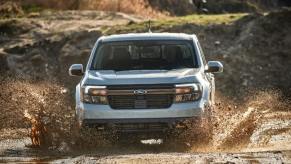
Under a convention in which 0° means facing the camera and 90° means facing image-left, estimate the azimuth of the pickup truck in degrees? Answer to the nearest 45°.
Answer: approximately 0°
